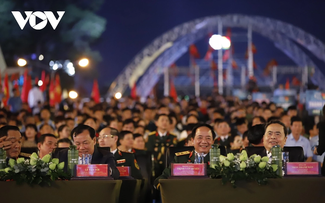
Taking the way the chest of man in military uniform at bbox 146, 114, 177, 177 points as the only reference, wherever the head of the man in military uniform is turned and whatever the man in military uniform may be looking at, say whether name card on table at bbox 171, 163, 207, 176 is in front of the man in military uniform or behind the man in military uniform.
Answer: in front

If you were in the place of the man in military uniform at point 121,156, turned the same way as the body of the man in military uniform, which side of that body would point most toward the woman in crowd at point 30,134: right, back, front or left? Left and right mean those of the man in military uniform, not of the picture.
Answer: right

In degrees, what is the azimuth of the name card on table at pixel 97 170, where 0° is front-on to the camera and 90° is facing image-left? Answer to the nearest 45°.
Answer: approximately 0°

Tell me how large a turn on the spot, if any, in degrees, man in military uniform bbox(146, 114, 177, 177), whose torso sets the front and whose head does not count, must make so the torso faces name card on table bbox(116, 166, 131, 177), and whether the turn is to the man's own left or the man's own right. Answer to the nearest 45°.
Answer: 0° — they already face it

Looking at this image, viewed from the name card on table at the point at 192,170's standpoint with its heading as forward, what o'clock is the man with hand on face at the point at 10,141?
The man with hand on face is roughly at 4 o'clock from the name card on table.

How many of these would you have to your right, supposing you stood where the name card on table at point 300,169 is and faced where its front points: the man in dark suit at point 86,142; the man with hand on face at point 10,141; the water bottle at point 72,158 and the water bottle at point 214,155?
4

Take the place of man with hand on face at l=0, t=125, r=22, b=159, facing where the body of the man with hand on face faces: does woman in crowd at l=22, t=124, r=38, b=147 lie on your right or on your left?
on your left

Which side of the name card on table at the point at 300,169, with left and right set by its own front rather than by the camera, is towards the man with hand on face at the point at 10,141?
right

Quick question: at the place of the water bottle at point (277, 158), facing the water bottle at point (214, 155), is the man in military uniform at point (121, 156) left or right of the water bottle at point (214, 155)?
right

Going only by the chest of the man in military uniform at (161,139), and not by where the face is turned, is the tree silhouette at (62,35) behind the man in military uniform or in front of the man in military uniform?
behind

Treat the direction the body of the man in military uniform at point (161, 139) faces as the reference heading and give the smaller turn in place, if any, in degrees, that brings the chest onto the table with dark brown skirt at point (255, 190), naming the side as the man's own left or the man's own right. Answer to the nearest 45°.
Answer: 0° — they already face it
